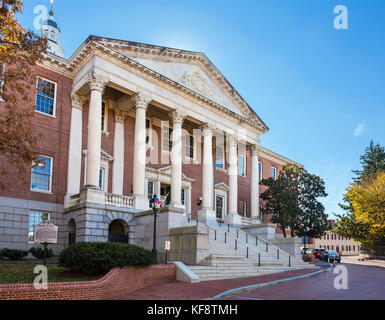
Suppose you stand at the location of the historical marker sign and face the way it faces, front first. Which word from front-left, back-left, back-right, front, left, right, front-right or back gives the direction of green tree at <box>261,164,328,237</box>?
back-left

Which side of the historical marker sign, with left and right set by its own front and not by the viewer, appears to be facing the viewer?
front

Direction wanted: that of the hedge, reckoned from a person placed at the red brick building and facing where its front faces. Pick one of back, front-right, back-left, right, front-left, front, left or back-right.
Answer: front-right

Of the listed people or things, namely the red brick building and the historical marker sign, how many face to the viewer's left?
0

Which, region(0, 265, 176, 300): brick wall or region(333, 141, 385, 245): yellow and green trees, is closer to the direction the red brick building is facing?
the brick wall

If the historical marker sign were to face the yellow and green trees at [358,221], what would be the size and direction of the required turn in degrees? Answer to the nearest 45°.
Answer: approximately 135° to its left

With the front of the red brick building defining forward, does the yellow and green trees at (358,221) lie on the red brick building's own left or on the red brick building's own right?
on the red brick building's own left
